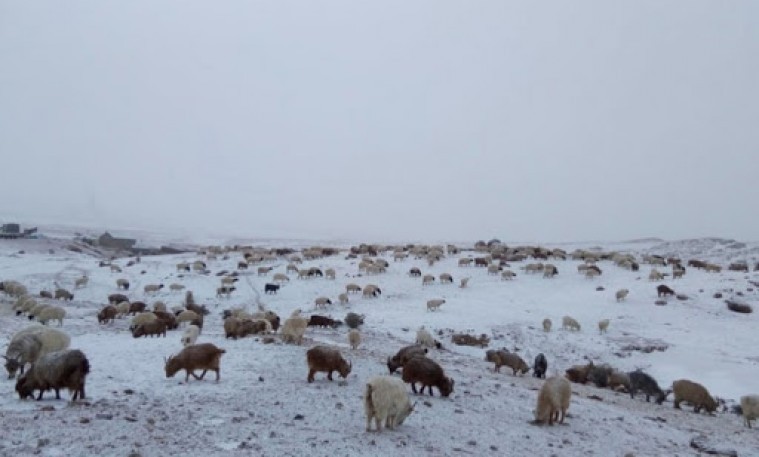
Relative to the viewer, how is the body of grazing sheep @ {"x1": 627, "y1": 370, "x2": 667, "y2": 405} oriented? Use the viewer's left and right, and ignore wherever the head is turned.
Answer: facing to the right of the viewer

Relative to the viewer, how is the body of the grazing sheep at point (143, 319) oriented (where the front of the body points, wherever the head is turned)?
to the viewer's left

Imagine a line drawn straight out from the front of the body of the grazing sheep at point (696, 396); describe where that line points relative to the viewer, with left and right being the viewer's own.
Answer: facing to the right of the viewer

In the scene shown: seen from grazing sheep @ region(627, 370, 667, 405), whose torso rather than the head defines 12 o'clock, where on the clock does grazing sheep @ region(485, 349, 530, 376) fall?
grazing sheep @ region(485, 349, 530, 376) is roughly at 6 o'clock from grazing sheep @ region(627, 370, 667, 405).

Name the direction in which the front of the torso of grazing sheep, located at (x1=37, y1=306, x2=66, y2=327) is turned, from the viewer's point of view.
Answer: to the viewer's left

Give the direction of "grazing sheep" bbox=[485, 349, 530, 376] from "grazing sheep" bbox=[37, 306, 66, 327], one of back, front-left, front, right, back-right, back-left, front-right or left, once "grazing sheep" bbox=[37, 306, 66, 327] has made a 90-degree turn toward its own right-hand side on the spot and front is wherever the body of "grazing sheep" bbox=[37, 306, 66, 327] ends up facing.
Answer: back-right

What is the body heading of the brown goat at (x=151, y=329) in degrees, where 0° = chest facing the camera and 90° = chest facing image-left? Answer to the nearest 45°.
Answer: approximately 90°

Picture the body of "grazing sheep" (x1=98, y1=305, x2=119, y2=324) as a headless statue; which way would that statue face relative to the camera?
to the viewer's left

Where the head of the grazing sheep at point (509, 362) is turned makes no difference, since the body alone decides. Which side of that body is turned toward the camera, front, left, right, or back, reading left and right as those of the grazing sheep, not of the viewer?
right

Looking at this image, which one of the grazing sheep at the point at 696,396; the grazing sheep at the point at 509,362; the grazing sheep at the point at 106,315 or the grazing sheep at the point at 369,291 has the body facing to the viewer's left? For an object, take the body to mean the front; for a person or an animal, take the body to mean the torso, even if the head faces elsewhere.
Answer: the grazing sheep at the point at 106,315

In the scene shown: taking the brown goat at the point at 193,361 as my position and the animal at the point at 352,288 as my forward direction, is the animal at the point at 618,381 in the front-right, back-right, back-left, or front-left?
front-right

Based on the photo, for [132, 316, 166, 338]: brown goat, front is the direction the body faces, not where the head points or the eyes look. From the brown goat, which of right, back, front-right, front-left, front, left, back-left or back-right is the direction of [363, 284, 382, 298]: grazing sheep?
back-right
